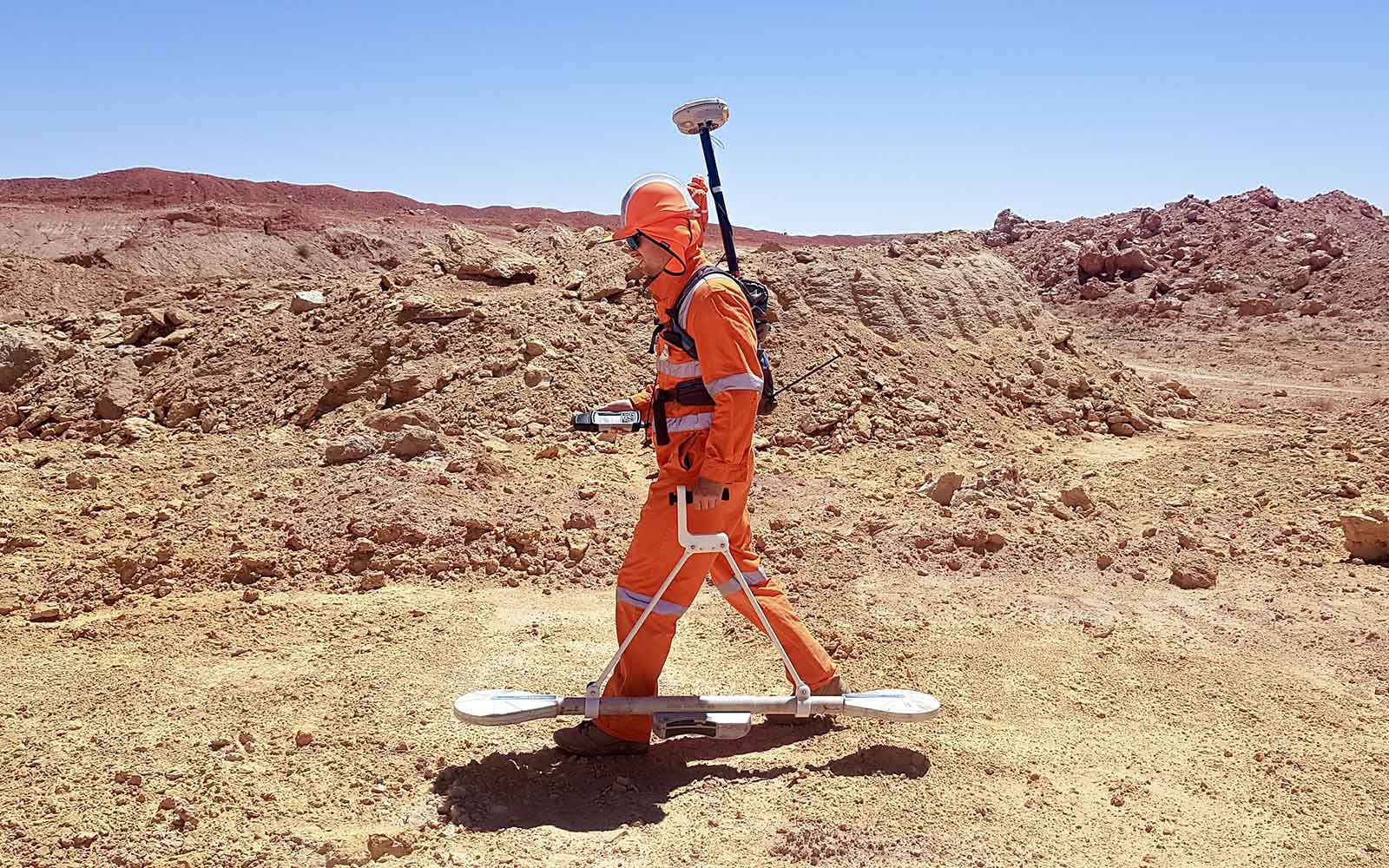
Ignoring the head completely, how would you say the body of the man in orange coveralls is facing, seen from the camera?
to the viewer's left

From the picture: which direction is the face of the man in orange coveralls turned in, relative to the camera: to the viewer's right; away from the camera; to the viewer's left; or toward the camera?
to the viewer's left

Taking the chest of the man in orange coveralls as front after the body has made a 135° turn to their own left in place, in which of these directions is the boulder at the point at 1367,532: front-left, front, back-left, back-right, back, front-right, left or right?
left

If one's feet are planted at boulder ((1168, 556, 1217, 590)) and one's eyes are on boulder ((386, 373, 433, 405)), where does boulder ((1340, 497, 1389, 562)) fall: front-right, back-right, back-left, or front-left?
back-right

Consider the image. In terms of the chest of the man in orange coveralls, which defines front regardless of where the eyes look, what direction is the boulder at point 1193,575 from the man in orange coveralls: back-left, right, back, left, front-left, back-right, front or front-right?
back-right

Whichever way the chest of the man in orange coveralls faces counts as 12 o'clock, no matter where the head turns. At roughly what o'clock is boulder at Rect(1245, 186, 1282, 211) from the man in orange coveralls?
The boulder is roughly at 4 o'clock from the man in orange coveralls.

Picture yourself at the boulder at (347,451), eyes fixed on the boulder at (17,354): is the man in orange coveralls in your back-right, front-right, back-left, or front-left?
back-left

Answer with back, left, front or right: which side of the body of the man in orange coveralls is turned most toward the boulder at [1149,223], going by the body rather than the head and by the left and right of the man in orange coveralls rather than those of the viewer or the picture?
right

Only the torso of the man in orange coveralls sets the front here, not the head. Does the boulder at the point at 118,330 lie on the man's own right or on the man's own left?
on the man's own right
